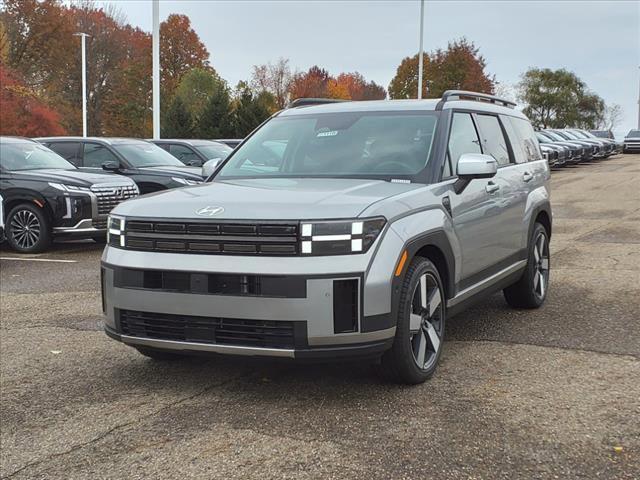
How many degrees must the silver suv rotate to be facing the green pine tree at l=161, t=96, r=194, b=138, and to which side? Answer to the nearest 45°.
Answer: approximately 135° to its right

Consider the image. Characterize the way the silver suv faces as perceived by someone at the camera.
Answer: facing the viewer and to the left of the viewer

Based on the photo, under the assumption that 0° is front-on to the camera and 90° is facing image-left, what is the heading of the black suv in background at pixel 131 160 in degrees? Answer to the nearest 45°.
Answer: approximately 315°

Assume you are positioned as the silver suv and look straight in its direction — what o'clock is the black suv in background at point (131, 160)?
The black suv in background is roughly at 4 o'clock from the silver suv.

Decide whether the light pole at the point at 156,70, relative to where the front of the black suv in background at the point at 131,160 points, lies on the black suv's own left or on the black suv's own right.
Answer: on the black suv's own left

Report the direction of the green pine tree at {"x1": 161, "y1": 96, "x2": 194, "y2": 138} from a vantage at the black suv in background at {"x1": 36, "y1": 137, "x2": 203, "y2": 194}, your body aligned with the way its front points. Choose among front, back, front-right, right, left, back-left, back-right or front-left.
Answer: back-left

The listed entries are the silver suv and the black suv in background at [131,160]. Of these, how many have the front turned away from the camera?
0

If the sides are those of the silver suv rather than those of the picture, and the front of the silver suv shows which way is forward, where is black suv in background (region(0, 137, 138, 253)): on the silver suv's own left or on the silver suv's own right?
on the silver suv's own right

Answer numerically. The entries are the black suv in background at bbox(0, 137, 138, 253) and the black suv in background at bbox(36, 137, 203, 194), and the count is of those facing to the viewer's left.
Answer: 0
